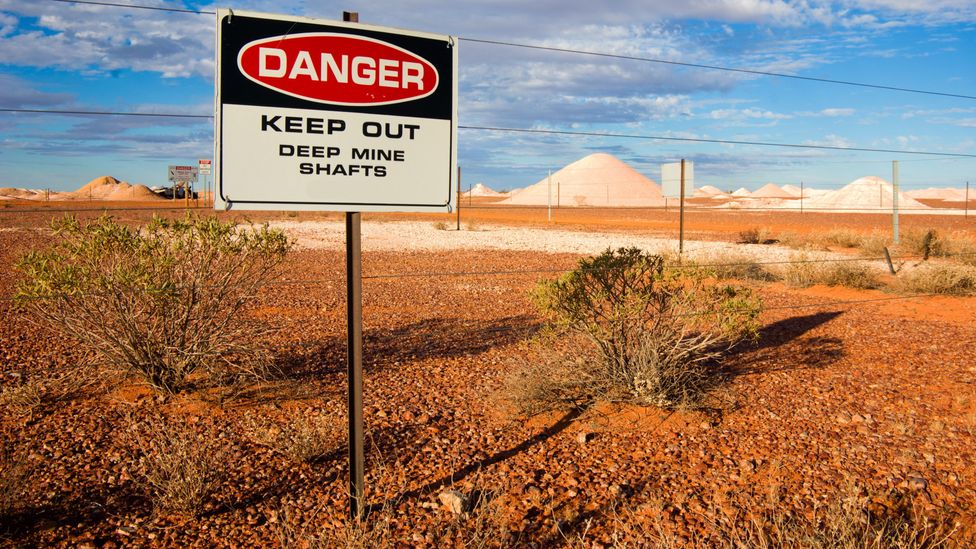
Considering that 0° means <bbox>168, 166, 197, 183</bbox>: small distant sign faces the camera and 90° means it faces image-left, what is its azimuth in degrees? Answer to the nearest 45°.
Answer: approximately 0°

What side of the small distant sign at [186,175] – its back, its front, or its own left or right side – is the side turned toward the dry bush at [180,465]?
front

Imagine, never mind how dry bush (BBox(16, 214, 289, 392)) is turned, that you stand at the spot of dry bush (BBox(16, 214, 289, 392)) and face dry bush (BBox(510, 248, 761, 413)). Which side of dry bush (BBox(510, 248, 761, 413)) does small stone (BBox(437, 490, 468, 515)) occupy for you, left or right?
right

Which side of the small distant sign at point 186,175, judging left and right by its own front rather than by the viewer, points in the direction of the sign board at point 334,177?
front

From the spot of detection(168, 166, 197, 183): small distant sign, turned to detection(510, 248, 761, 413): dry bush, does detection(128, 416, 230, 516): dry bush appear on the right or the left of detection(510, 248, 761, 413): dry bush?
right

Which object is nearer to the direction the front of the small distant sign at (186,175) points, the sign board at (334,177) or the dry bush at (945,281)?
the sign board

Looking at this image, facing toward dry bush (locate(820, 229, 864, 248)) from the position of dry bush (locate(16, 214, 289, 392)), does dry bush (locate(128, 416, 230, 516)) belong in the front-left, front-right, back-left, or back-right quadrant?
back-right

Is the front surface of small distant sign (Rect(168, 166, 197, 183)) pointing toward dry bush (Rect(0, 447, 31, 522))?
yes
